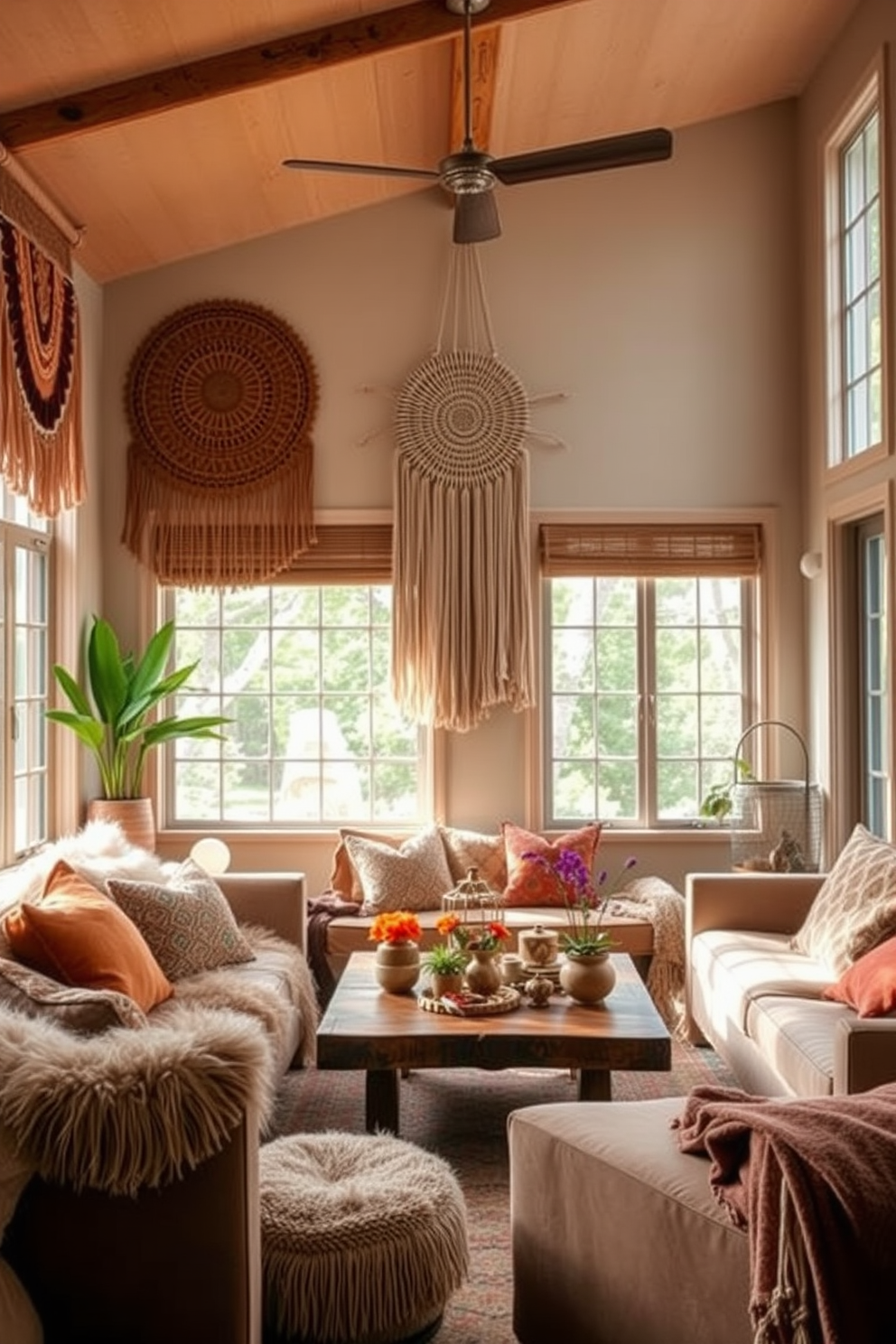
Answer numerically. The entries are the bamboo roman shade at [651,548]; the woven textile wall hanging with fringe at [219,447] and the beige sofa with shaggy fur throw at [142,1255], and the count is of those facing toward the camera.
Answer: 2

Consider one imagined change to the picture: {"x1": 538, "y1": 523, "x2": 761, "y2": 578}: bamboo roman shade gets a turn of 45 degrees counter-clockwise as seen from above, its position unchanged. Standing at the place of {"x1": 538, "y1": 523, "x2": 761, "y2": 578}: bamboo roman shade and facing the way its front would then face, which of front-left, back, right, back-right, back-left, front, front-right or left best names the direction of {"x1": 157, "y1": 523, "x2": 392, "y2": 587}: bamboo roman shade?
back-right

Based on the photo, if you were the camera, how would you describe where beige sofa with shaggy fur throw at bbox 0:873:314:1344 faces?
facing to the right of the viewer

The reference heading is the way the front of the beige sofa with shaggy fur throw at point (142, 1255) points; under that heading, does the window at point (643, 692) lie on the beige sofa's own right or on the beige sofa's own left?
on the beige sofa's own left

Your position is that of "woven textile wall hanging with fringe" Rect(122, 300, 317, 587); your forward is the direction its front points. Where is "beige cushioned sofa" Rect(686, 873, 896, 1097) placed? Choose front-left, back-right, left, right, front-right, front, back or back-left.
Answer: front-left

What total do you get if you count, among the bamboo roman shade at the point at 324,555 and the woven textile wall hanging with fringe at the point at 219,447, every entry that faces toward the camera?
2

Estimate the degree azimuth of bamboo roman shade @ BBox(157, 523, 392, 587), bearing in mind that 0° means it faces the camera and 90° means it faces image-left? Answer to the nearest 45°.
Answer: approximately 0°

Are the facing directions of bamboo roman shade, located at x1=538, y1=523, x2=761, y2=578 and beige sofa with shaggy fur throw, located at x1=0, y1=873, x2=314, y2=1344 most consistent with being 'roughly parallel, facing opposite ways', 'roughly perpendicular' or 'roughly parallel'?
roughly perpendicular

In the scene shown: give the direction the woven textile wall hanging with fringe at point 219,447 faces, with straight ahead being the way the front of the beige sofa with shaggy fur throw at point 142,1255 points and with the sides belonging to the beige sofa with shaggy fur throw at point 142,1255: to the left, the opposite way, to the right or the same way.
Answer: to the right

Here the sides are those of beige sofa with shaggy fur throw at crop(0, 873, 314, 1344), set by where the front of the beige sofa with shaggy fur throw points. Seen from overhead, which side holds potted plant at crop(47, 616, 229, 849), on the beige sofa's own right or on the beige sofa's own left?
on the beige sofa's own left

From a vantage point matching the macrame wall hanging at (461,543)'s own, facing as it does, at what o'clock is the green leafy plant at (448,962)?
The green leafy plant is roughly at 12 o'clock from the macrame wall hanging.
